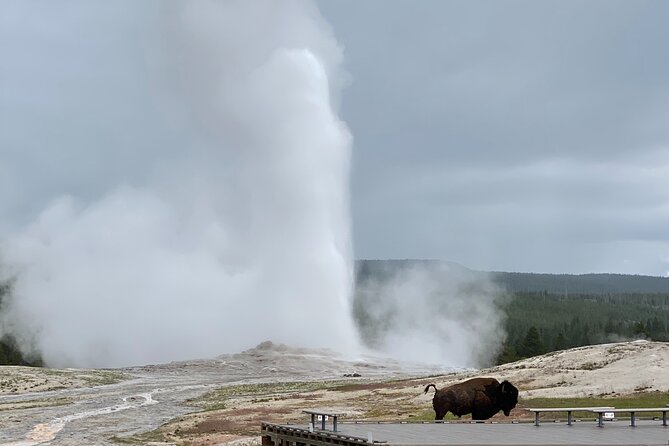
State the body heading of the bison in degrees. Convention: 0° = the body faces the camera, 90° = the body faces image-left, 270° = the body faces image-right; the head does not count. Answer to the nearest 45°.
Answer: approximately 270°
